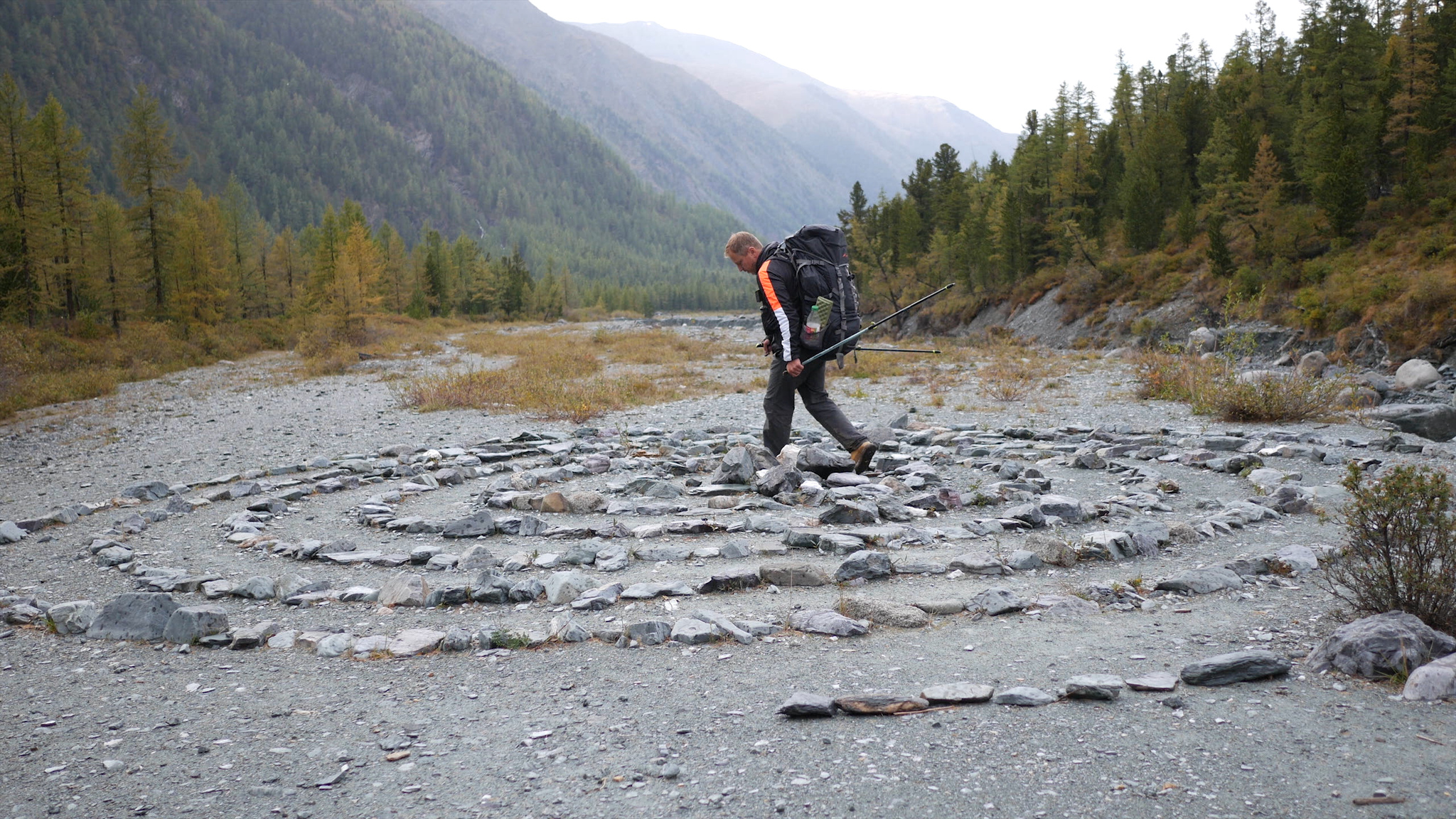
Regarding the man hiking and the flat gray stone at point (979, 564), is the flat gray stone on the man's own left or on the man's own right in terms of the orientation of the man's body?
on the man's own left

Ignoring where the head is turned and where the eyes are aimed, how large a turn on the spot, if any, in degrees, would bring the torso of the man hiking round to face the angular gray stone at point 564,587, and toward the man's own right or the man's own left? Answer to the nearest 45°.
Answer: approximately 90° to the man's own left

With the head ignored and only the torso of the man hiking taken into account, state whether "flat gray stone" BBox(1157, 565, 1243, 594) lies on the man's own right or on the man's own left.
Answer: on the man's own left

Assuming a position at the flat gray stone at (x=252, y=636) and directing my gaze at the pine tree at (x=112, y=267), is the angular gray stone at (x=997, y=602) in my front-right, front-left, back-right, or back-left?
back-right

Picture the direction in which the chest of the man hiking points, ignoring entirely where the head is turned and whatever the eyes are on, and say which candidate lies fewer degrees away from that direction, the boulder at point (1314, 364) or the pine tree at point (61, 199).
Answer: the pine tree

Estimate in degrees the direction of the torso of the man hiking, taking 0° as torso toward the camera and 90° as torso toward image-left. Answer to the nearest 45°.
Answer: approximately 90°

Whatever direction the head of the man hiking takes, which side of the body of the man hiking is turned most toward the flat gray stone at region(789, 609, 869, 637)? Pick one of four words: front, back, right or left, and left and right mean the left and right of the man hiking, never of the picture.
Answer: left

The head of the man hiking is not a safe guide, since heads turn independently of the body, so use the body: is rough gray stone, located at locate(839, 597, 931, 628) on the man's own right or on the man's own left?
on the man's own left

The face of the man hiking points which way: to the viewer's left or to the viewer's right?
to the viewer's left

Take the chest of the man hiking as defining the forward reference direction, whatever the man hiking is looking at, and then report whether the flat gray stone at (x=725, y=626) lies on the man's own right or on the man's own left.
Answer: on the man's own left

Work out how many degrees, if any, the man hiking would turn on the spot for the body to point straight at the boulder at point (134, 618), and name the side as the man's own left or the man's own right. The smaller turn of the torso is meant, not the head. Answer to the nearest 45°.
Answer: approximately 45° to the man's own left

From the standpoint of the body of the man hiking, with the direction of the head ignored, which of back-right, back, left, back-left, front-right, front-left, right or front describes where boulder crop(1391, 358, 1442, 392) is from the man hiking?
back-right
